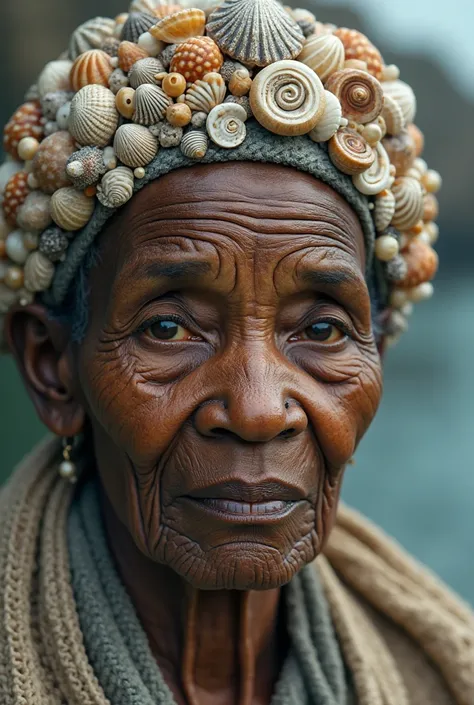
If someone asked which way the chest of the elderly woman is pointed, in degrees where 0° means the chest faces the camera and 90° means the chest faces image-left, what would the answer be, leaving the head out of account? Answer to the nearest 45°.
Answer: approximately 0°
